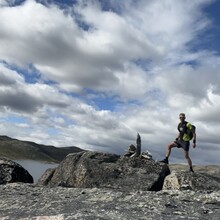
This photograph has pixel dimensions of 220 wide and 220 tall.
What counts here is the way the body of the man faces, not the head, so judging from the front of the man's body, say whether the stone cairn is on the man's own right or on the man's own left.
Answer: on the man's own right

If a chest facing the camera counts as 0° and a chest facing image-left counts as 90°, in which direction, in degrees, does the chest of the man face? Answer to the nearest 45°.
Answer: approximately 45°
